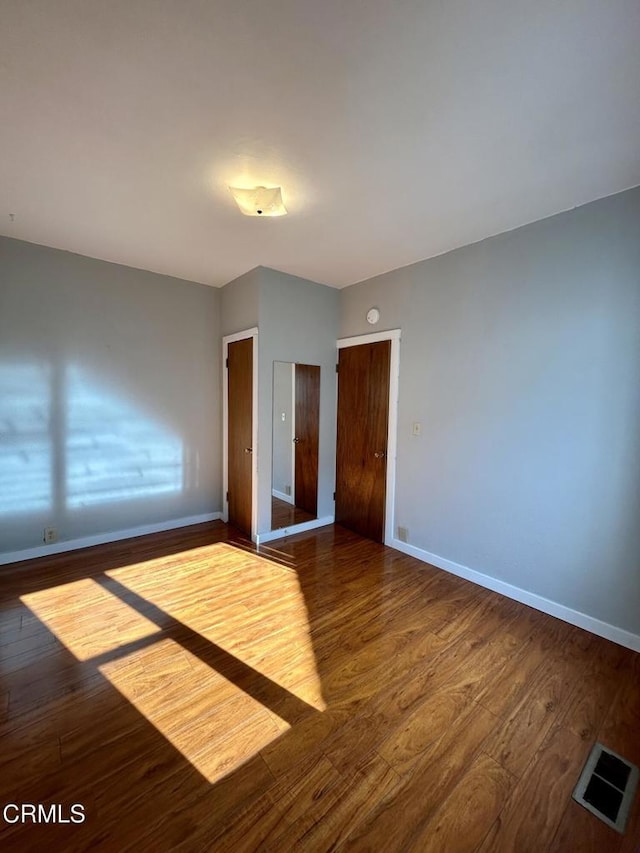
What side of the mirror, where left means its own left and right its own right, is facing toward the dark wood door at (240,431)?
right

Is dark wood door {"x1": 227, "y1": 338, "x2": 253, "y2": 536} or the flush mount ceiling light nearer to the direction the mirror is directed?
the flush mount ceiling light

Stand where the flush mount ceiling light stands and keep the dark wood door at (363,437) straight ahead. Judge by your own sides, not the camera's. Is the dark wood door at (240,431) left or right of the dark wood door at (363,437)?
left

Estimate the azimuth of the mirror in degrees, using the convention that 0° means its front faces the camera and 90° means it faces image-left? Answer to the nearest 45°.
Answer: approximately 315°

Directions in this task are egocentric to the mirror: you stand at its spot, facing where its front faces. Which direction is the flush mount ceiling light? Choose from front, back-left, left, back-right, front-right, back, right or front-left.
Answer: front-right
